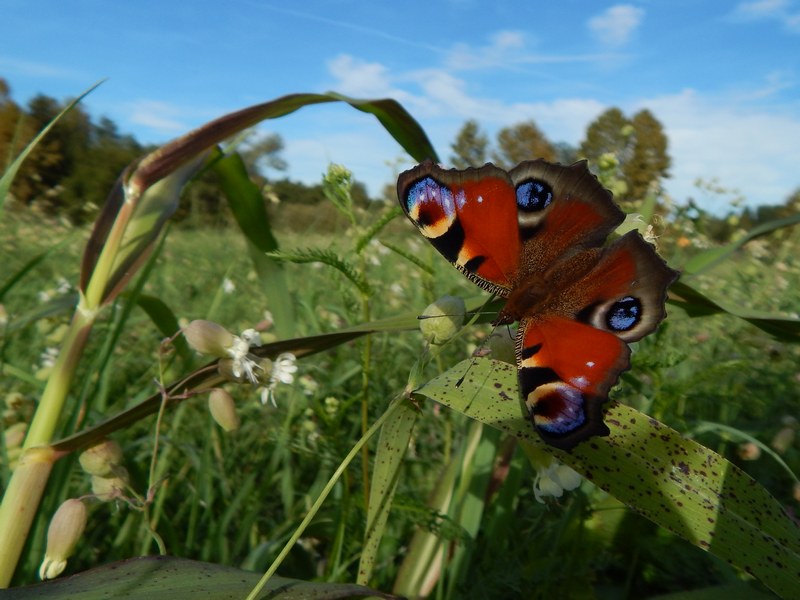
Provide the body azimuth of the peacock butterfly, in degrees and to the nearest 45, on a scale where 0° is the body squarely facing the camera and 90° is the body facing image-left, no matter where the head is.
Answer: approximately 45°
